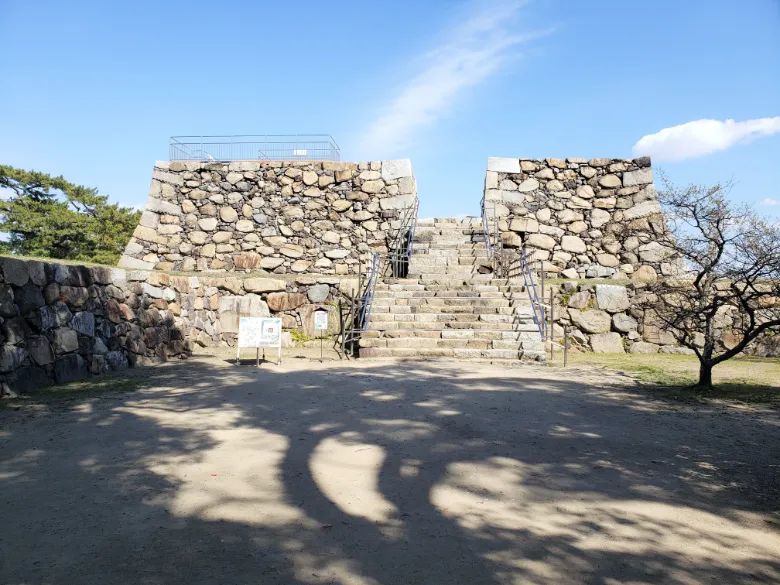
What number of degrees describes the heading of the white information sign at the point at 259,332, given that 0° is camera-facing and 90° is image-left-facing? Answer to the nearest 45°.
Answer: approximately 0°

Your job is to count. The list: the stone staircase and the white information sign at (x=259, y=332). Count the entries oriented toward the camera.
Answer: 2

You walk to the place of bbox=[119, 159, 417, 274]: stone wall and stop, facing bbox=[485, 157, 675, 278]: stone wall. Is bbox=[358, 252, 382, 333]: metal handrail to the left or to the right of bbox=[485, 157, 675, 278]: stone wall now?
right

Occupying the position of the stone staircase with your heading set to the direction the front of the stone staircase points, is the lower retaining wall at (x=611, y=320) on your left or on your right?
on your left

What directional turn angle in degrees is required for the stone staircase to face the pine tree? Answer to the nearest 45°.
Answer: approximately 135° to its right

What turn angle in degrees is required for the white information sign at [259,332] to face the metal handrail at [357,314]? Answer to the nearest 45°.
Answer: approximately 135° to its left

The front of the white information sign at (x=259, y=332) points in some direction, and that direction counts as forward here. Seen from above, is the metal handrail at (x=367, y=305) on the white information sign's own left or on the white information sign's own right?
on the white information sign's own left

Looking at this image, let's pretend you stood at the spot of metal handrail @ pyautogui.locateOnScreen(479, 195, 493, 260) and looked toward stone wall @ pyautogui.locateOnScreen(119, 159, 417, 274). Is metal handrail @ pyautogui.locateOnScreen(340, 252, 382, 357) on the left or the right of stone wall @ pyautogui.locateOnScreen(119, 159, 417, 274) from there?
left

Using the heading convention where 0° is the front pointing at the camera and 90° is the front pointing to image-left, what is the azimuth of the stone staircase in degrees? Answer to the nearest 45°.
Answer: approximately 0°

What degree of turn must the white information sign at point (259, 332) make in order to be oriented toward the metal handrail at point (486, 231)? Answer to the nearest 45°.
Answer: approximately 135° to its left

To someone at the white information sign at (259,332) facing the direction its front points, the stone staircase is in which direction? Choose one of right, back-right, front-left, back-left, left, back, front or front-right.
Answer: left

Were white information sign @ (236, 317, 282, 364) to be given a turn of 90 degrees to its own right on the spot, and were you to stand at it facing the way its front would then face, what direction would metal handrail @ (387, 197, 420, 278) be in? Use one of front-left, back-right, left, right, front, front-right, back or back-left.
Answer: back-right
